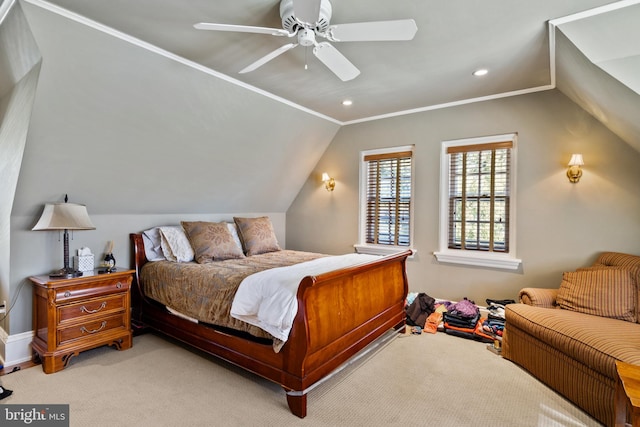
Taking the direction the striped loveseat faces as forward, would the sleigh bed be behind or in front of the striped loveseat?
in front

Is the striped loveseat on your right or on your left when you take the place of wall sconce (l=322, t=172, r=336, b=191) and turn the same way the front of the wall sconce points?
on your left

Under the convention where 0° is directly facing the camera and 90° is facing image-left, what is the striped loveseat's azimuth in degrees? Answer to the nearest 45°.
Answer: approximately 45°

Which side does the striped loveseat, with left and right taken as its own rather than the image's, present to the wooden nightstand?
front

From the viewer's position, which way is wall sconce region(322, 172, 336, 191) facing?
facing the viewer and to the left of the viewer

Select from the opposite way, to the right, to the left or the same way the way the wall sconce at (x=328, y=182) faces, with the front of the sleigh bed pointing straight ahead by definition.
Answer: to the right

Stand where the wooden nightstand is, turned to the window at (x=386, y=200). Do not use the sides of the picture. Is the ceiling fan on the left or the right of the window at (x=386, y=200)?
right

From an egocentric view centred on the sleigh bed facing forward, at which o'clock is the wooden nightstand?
The wooden nightstand is roughly at 5 o'clock from the sleigh bed.

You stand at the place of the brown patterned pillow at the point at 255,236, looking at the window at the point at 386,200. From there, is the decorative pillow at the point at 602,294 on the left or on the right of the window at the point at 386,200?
right

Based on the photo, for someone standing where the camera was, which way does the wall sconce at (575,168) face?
facing the viewer

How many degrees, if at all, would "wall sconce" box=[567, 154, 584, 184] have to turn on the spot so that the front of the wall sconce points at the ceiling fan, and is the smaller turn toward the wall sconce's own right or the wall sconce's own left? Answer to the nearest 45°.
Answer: approximately 45° to the wall sconce's own right
